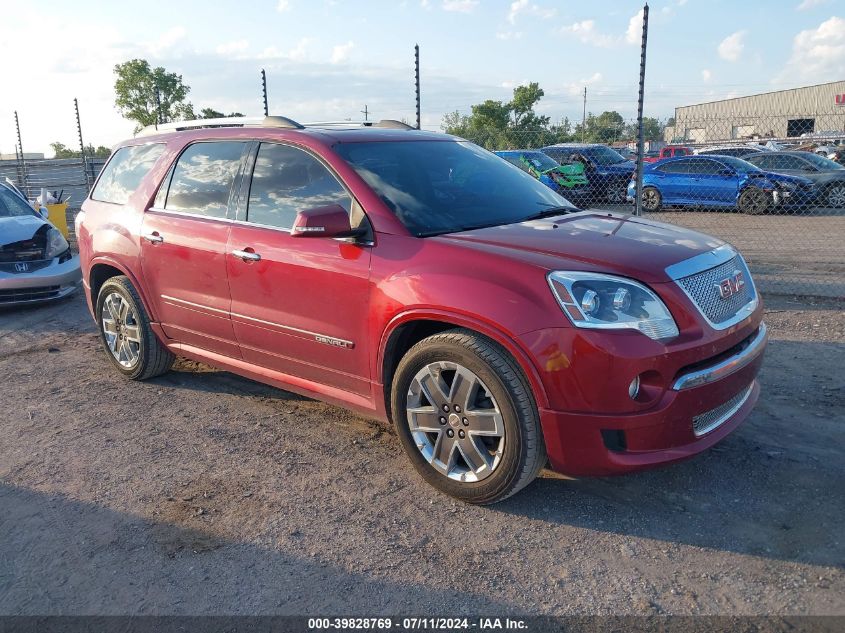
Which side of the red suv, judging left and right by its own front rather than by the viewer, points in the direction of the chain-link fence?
left

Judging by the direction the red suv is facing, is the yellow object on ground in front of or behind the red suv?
behind

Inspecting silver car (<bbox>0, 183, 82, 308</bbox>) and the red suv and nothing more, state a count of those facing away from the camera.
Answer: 0

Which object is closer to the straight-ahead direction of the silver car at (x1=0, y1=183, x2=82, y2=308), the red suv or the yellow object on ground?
the red suv

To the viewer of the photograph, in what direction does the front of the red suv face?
facing the viewer and to the right of the viewer

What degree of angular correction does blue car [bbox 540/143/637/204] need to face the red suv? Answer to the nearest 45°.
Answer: approximately 45° to its right

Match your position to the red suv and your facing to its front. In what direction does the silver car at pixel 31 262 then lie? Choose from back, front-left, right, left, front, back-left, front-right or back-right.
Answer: back

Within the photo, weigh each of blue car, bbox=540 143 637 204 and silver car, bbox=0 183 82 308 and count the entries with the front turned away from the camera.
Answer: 0
